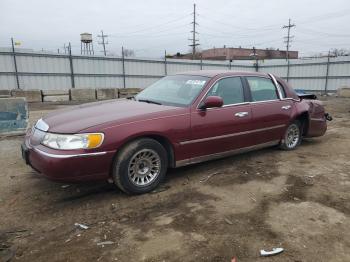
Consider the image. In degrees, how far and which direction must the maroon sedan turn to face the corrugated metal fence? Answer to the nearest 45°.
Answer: approximately 135° to its right

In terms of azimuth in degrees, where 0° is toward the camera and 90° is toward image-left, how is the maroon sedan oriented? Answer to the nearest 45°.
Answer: approximately 45°
